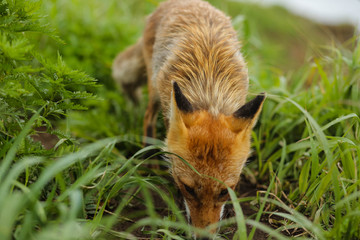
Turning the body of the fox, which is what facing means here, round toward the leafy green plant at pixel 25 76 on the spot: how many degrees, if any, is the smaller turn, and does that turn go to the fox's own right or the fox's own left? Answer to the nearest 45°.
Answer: approximately 45° to the fox's own right

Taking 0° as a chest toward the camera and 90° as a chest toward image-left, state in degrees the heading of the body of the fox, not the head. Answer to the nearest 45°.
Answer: approximately 0°
